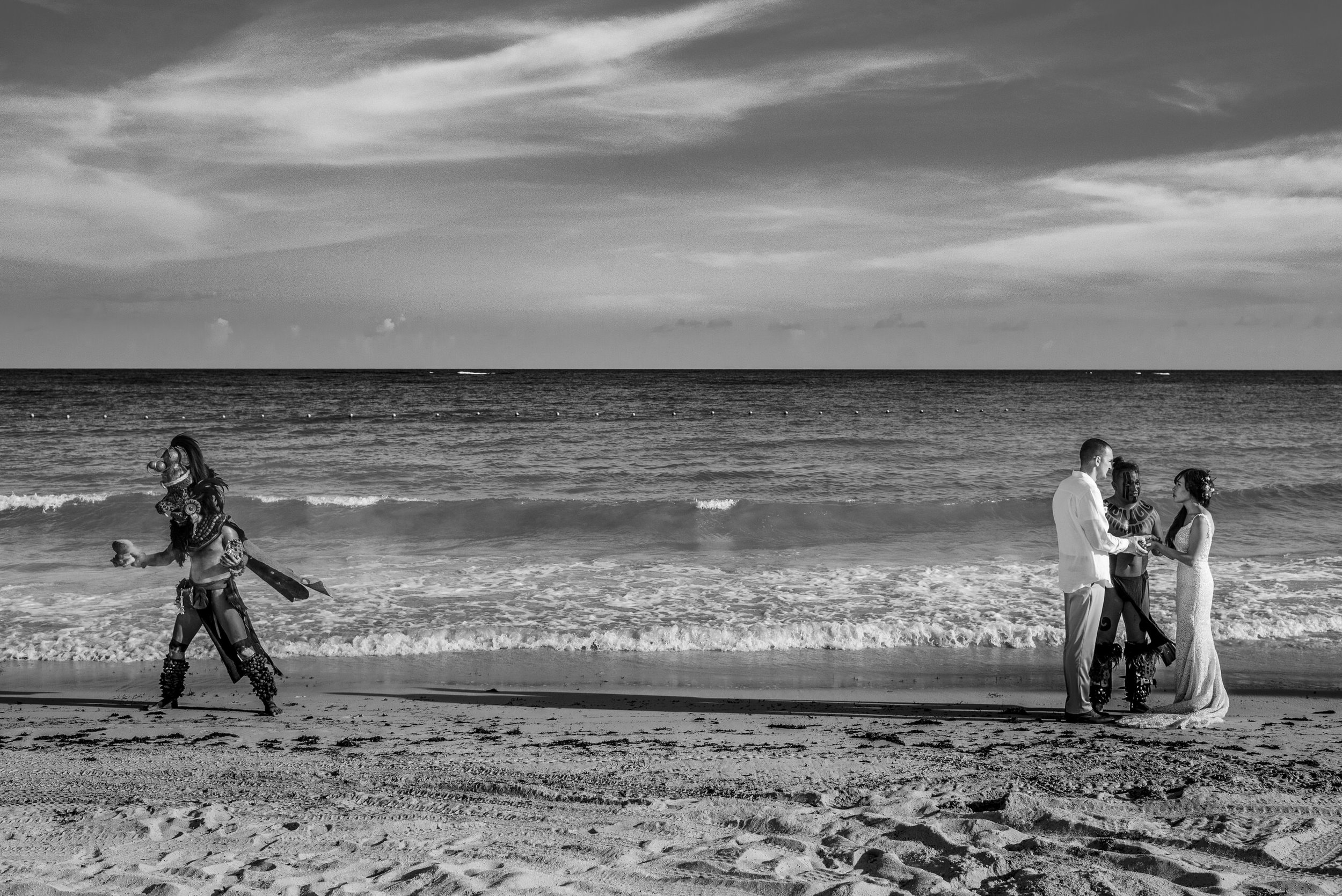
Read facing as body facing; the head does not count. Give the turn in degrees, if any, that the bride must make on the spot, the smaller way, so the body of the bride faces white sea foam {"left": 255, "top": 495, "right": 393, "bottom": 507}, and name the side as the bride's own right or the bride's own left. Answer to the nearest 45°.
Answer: approximately 45° to the bride's own right

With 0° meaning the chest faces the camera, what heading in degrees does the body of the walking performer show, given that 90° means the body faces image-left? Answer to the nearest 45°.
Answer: approximately 45°

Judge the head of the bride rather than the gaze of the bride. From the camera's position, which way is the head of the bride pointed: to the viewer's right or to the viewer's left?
to the viewer's left

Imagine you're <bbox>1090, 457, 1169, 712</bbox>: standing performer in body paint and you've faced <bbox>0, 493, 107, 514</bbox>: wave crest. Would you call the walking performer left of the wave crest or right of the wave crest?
left

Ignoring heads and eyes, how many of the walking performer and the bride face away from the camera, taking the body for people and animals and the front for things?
0

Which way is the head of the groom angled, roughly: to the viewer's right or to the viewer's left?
to the viewer's right

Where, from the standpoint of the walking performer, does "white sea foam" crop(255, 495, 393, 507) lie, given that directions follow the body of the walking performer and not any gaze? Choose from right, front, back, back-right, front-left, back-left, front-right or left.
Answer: back-right

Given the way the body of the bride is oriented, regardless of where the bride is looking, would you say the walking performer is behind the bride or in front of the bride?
in front

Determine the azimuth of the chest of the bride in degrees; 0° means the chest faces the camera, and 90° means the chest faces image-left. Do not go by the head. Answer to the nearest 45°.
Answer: approximately 90°
